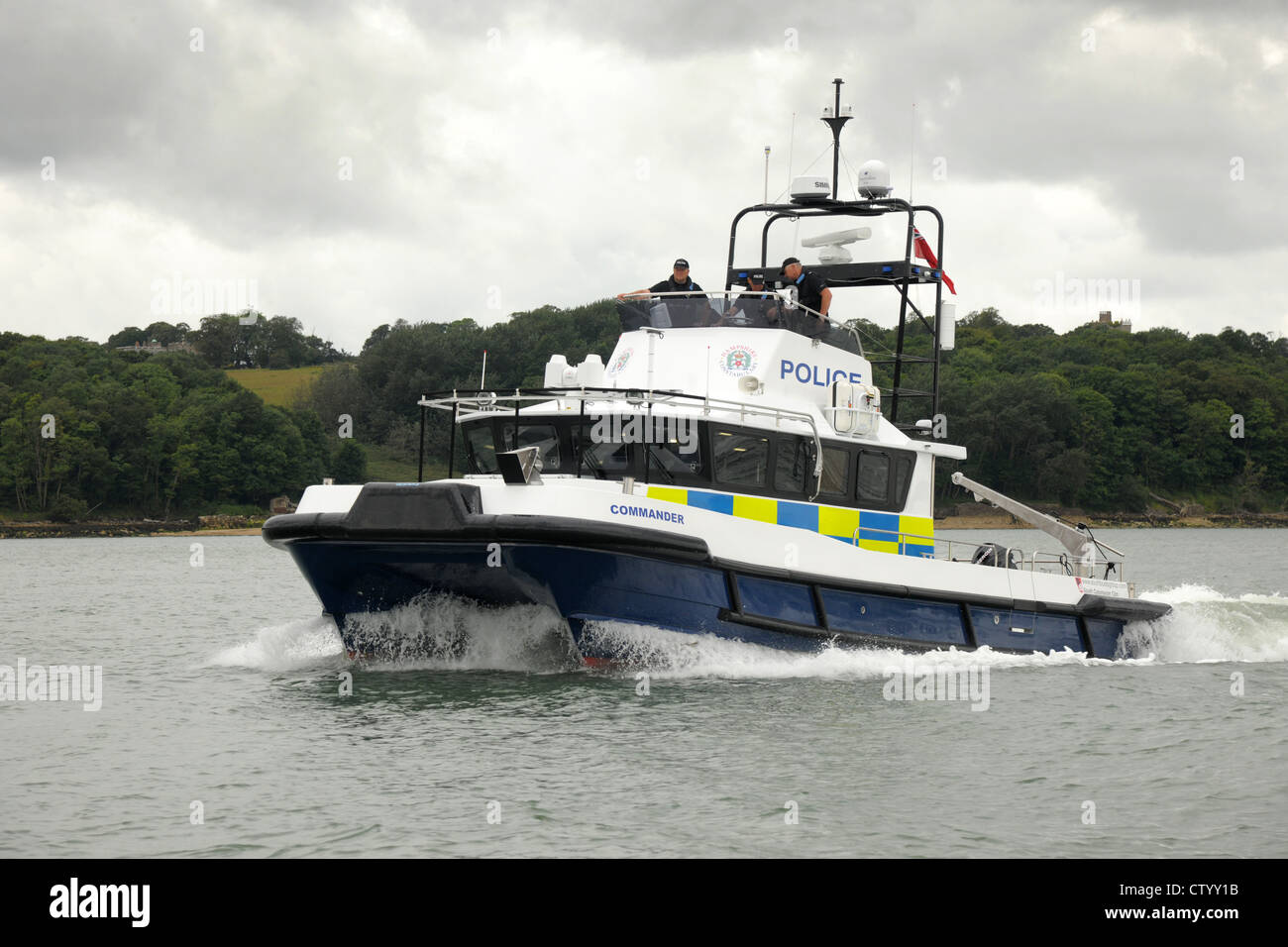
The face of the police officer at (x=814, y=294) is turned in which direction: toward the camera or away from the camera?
toward the camera

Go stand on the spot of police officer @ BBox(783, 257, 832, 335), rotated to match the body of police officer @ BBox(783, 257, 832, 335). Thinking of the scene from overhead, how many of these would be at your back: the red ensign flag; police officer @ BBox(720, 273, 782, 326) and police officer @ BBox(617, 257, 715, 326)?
1

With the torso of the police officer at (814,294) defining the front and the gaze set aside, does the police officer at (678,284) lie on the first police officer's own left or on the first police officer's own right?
on the first police officer's own right

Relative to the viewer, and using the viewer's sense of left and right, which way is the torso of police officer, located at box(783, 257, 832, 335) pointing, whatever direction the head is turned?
facing the viewer and to the left of the viewer

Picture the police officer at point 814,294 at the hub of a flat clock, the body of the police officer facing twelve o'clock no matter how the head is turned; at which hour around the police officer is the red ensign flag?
The red ensign flag is roughly at 6 o'clock from the police officer.

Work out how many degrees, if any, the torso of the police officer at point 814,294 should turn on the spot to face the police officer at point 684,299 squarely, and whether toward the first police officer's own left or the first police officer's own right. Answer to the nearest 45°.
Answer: approximately 45° to the first police officer's own right

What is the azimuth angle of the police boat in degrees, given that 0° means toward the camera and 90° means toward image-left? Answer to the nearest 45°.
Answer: approximately 45°

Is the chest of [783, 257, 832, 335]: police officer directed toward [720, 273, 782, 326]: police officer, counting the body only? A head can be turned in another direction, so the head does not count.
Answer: yes

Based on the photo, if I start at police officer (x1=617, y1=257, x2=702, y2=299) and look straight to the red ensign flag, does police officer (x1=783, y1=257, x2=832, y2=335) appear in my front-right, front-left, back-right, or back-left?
front-right
